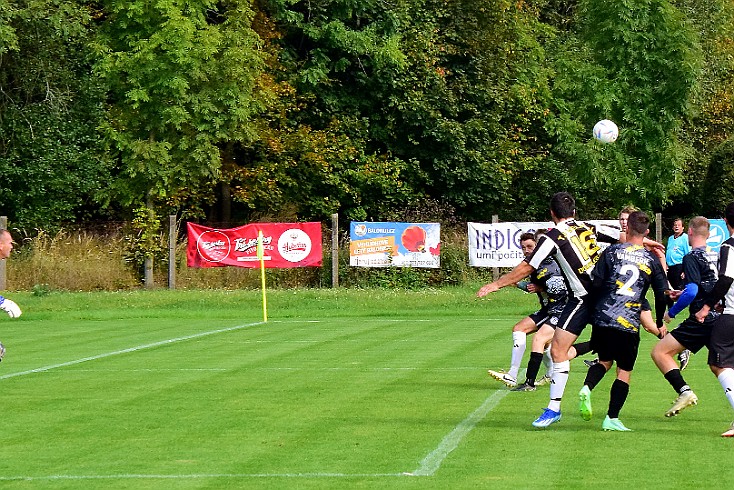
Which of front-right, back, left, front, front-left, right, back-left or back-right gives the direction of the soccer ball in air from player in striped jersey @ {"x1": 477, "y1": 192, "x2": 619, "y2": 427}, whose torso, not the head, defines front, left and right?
front-right

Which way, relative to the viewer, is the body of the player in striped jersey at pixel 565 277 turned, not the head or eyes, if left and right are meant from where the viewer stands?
facing away from the viewer and to the left of the viewer

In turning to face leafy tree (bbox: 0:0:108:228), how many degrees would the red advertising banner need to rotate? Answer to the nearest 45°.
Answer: approximately 135° to its right

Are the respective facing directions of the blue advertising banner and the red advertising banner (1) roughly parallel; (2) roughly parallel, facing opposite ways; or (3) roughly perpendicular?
roughly parallel

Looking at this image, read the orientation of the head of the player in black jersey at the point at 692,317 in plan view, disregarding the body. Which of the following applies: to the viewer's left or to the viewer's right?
to the viewer's left

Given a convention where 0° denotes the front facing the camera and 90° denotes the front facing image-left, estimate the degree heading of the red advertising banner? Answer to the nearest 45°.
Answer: approximately 0°

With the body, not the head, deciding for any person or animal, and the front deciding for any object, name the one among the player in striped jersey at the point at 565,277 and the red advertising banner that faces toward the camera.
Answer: the red advertising banner

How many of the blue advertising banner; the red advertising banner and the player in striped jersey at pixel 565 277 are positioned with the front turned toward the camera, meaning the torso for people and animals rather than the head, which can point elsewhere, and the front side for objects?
2

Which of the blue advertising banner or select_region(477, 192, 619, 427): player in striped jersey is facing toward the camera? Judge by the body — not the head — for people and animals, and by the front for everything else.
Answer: the blue advertising banner

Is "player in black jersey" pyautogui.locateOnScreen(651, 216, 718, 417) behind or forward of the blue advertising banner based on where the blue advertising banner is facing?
forward

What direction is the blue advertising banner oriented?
toward the camera
